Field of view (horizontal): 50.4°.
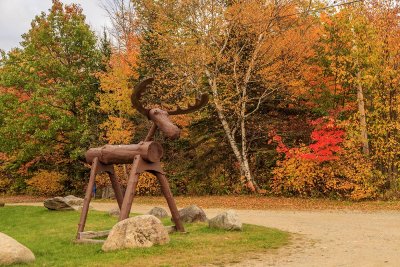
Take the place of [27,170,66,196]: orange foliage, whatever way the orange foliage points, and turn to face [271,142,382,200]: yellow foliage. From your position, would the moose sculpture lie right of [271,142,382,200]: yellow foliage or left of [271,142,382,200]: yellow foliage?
right

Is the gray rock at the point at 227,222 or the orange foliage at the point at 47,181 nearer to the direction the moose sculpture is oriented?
the gray rock

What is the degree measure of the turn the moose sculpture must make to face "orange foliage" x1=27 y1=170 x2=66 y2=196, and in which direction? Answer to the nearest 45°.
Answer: approximately 135° to its left

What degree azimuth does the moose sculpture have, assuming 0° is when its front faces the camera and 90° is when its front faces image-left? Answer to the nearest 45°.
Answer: approximately 315°

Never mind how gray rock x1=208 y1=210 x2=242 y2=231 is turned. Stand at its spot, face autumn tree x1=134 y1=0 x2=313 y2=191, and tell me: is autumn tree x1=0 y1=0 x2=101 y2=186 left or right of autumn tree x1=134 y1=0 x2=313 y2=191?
left

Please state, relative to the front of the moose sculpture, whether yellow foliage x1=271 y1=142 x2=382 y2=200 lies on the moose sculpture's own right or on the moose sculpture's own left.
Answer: on the moose sculpture's own left

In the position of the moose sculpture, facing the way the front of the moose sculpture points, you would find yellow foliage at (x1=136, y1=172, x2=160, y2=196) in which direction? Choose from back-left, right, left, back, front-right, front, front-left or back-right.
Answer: back-left
